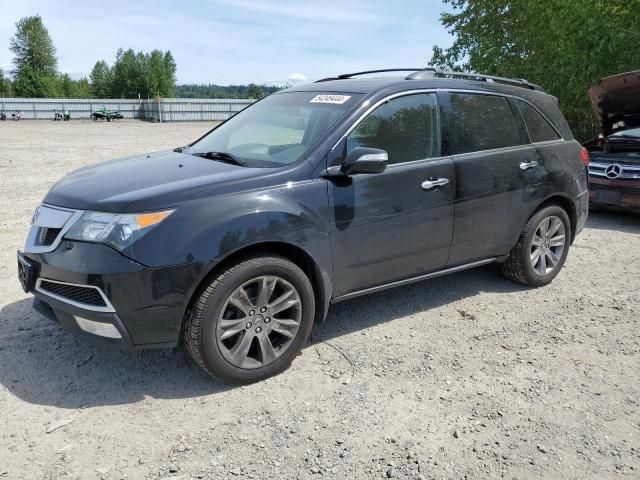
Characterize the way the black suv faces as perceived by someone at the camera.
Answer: facing the viewer and to the left of the viewer

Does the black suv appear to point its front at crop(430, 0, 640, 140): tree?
no
